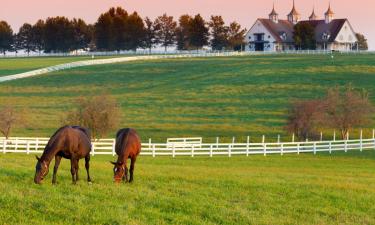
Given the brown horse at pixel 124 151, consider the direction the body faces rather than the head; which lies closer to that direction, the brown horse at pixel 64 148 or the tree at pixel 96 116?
the brown horse

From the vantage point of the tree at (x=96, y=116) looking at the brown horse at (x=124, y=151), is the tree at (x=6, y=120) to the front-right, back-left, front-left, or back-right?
back-right

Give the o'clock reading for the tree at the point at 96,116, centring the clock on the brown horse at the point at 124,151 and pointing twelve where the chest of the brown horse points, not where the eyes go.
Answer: The tree is roughly at 6 o'clock from the brown horse.

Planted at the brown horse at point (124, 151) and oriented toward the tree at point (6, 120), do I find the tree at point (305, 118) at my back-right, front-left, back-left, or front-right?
front-right

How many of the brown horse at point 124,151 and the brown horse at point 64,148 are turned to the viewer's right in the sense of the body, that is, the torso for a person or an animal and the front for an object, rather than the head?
0

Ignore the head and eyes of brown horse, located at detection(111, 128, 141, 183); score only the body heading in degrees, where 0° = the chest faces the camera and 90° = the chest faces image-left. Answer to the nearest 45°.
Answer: approximately 0°

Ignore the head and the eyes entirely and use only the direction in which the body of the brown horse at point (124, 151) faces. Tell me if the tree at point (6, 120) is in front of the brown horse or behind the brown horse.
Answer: behind

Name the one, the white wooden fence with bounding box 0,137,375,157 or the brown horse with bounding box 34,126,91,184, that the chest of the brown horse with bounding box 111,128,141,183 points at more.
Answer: the brown horse

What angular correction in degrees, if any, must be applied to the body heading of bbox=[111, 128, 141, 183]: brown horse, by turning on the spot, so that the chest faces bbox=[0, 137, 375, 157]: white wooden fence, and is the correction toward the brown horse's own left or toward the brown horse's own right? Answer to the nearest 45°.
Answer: approximately 180°

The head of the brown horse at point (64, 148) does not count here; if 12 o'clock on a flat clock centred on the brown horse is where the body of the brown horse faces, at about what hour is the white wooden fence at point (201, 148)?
The white wooden fence is roughly at 5 o'clock from the brown horse.

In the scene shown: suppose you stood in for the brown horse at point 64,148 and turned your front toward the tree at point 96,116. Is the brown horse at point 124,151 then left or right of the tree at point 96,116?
right
